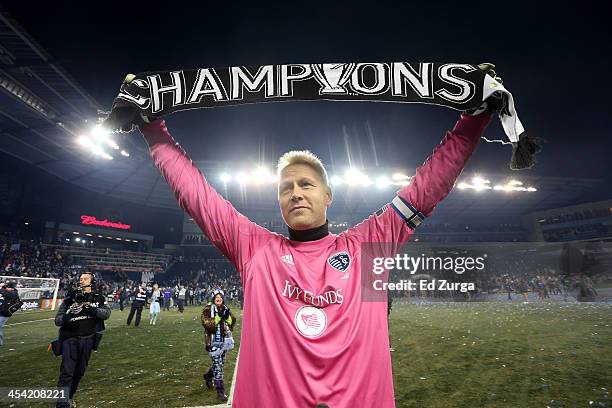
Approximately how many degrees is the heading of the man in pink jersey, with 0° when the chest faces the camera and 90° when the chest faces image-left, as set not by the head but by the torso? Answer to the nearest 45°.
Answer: approximately 0°

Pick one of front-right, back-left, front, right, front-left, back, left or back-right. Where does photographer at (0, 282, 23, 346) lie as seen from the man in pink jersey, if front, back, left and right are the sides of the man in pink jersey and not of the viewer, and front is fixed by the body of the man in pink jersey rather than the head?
back-right

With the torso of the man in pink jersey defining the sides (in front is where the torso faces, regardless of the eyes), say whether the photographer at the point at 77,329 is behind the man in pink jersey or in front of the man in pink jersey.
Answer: behind

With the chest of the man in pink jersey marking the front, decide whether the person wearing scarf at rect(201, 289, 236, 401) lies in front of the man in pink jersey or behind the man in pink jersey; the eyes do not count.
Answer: behind

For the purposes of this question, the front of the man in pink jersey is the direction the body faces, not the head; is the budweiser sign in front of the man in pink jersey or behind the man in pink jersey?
behind

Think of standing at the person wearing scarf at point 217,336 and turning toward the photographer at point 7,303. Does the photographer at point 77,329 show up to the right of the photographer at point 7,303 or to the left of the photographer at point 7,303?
left
